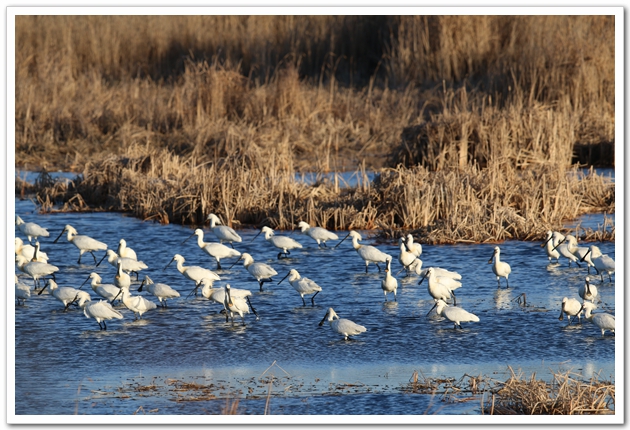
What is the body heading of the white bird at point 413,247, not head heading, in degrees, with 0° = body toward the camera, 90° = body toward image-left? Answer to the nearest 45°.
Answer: approximately 45°

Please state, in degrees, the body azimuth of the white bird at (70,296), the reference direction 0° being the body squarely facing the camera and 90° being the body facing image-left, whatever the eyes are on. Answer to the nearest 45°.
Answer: approximately 90°

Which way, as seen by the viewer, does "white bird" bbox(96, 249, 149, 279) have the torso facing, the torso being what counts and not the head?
to the viewer's left

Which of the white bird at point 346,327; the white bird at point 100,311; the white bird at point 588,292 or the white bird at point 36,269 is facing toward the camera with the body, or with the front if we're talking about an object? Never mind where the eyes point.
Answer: the white bird at point 588,292

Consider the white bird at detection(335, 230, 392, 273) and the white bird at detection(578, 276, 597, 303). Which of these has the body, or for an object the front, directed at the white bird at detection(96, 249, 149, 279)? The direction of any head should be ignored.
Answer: the white bird at detection(335, 230, 392, 273)

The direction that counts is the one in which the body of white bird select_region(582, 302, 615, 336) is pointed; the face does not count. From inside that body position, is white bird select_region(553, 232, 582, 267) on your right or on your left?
on your right

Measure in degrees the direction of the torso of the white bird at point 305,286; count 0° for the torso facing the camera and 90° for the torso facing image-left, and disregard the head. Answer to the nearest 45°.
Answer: approximately 90°
